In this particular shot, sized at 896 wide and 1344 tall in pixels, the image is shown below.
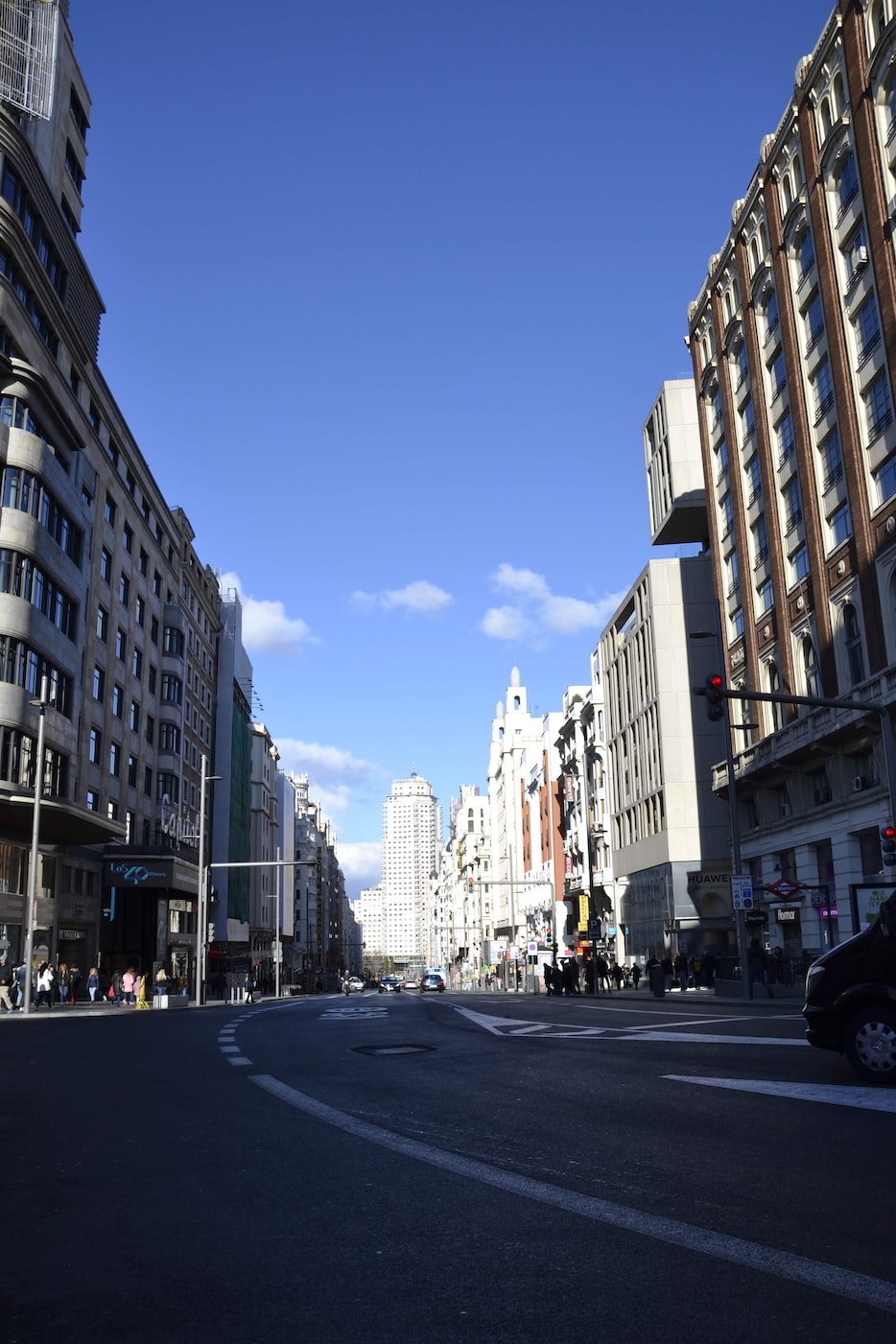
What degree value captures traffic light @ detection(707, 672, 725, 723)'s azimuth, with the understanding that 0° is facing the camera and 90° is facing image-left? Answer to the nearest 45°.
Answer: approximately 0°
